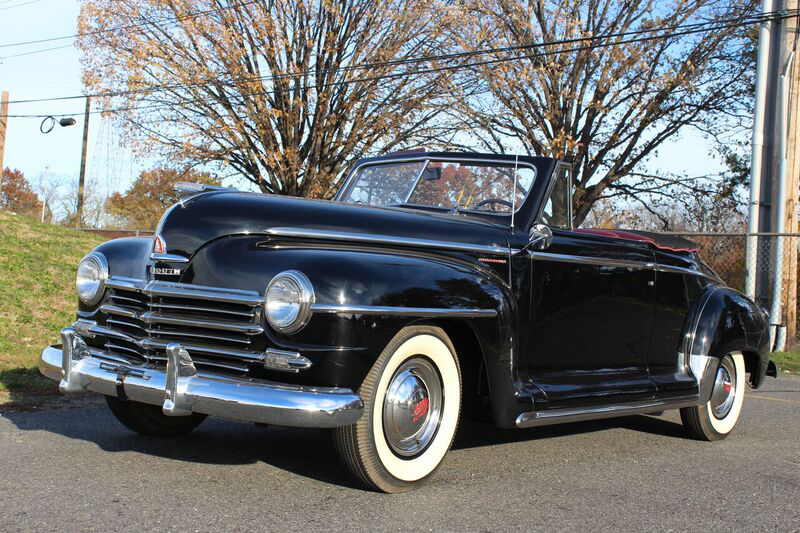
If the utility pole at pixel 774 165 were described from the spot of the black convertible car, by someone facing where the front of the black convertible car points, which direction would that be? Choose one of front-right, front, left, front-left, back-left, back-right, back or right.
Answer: back

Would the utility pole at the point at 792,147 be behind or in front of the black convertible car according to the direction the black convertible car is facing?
behind

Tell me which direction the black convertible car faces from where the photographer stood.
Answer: facing the viewer and to the left of the viewer

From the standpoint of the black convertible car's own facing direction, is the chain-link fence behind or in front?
behind

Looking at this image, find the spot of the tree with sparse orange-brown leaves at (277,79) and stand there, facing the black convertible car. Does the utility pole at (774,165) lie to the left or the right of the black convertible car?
left

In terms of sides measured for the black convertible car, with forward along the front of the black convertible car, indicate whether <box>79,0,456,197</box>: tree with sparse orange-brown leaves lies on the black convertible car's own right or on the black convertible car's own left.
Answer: on the black convertible car's own right
